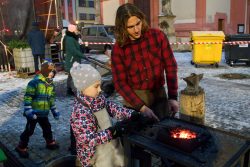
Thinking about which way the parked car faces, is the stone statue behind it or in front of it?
in front

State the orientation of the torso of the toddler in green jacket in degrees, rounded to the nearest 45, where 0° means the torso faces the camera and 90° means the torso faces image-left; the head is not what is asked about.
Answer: approximately 315°

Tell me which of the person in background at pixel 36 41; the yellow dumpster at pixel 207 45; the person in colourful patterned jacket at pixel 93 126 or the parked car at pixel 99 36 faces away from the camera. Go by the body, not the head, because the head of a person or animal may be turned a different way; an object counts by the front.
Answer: the person in background

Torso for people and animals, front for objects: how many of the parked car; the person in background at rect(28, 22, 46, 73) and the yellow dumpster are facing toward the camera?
1

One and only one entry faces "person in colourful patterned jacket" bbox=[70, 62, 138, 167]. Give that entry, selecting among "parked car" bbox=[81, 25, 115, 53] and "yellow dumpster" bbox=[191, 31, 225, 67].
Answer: the yellow dumpster

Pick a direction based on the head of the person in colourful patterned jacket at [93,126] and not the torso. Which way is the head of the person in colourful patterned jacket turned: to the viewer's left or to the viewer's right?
to the viewer's right

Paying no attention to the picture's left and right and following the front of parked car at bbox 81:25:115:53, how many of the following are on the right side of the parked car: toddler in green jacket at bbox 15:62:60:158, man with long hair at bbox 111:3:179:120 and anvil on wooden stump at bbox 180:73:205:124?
3

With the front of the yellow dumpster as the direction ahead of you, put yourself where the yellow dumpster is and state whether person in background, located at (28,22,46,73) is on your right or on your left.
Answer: on your right

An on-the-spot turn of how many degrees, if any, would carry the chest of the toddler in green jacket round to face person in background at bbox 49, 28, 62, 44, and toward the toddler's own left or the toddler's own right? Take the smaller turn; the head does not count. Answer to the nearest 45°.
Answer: approximately 135° to the toddler's own left

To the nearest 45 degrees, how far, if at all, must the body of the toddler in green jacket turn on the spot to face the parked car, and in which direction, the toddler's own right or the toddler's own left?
approximately 135° to the toddler's own left

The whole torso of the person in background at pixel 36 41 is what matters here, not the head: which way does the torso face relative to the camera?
away from the camera

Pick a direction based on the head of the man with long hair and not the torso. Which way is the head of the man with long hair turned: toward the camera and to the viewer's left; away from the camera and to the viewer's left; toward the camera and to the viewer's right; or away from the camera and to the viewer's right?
toward the camera and to the viewer's right

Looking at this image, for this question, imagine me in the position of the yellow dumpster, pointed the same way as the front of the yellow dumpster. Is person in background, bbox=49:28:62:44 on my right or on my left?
on my right

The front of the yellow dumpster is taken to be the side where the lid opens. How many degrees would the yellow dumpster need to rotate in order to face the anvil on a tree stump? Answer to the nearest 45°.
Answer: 0° — it already faces it
